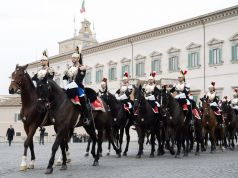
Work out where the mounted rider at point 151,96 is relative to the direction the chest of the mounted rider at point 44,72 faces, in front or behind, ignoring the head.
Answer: behind

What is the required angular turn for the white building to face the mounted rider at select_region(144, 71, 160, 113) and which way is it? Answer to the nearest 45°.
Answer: approximately 45° to its left

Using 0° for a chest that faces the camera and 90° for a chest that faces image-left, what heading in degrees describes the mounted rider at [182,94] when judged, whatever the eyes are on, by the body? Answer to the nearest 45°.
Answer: approximately 45°

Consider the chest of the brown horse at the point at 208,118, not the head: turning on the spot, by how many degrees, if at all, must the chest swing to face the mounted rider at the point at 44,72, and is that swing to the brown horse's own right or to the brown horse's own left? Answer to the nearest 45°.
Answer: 0° — it already faces them

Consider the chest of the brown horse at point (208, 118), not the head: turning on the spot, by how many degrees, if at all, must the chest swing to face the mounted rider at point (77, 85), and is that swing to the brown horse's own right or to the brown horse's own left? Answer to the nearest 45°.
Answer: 0° — it already faces them

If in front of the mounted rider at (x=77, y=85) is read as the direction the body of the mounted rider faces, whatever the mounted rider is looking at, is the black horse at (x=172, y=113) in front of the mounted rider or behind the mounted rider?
behind
